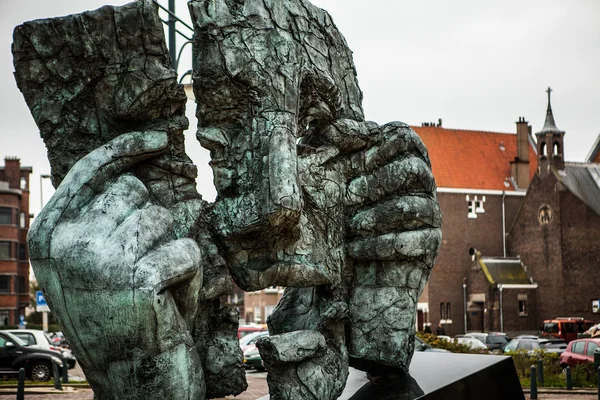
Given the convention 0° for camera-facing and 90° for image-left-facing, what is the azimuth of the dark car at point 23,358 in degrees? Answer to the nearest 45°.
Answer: approximately 270°

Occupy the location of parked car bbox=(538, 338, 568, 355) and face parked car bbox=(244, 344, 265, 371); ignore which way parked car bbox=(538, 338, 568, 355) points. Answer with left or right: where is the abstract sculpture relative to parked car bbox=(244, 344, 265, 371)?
left

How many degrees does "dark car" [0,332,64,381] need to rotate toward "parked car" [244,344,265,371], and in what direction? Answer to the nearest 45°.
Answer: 0° — it already faces it

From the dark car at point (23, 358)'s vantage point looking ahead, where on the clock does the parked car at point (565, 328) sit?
The parked car is roughly at 11 o'clock from the dark car.

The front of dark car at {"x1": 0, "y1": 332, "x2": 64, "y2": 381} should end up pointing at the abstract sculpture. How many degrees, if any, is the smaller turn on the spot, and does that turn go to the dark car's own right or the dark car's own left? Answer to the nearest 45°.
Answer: approximately 90° to the dark car's own right

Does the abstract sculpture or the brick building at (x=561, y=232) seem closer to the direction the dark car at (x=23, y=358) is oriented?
the brick building

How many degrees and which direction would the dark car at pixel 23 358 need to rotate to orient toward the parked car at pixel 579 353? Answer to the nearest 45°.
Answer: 0° — it already faces it
